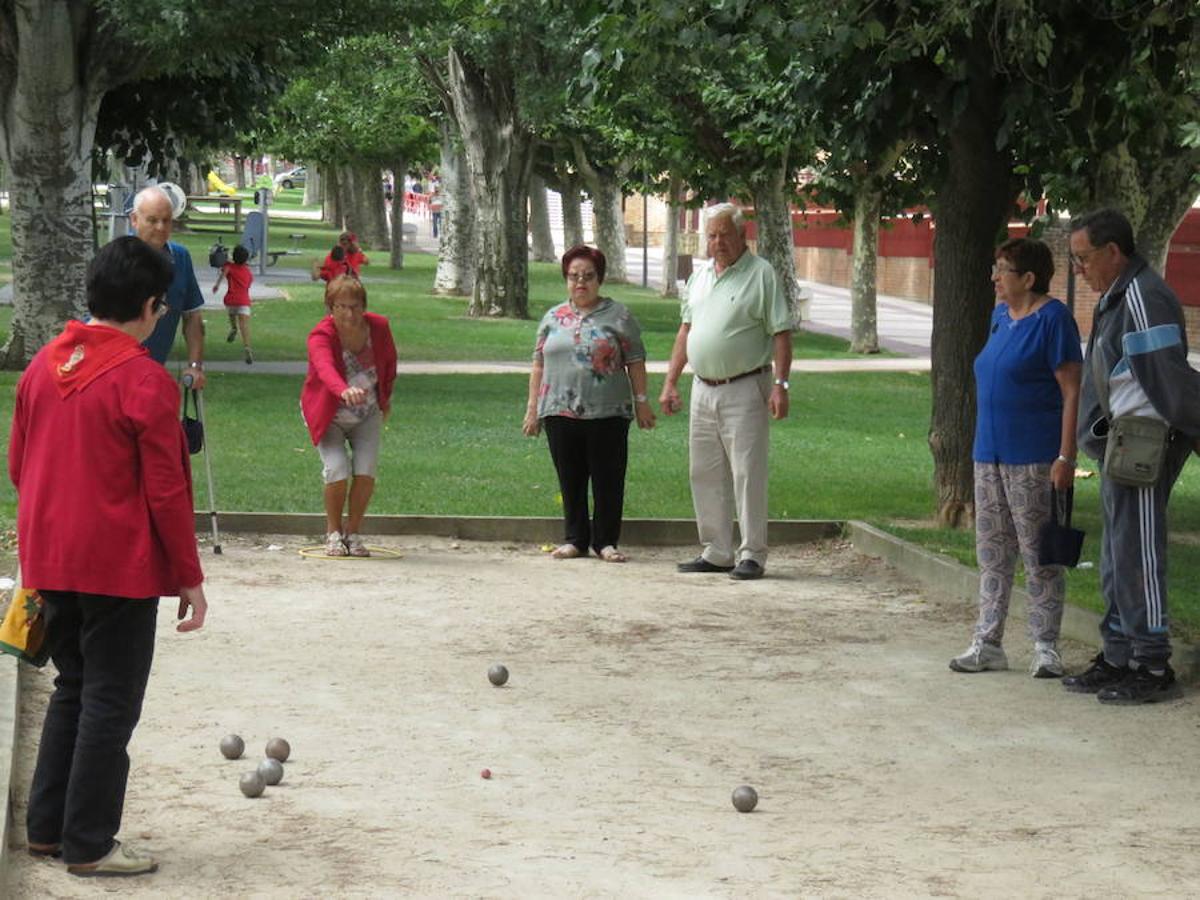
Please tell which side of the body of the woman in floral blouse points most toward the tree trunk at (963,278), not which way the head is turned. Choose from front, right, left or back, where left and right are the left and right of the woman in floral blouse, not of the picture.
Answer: left

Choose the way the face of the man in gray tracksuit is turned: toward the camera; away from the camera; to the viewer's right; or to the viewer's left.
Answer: to the viewer's left

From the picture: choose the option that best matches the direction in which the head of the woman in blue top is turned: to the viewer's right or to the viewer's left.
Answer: to the viewer's left

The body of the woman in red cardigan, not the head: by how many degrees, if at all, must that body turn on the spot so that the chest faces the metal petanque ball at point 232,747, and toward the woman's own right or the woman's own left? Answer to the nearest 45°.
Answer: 0° — they already face it

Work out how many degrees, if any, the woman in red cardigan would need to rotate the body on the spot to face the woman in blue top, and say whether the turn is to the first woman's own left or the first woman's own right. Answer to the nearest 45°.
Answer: approximately 45° to the first woman's own left

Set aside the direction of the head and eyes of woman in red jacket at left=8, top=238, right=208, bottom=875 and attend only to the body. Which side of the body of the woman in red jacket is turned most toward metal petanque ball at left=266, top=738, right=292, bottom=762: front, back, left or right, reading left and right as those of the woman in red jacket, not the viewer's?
front

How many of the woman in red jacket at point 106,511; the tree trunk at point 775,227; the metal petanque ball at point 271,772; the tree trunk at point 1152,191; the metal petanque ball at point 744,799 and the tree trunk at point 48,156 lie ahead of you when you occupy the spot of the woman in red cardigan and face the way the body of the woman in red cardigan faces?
3

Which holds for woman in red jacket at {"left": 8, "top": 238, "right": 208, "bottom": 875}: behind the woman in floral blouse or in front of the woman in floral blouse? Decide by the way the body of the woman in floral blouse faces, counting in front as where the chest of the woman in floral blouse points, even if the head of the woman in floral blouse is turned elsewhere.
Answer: in front

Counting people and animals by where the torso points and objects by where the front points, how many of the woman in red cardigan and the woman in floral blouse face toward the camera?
2

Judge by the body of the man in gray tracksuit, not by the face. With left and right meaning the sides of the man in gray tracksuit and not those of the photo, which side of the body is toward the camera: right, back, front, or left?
left

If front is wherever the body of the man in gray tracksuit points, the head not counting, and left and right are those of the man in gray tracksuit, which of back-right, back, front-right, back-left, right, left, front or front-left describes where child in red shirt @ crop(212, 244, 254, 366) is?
front-right

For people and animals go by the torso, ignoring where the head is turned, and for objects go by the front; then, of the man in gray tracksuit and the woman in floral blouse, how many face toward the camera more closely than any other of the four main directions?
1

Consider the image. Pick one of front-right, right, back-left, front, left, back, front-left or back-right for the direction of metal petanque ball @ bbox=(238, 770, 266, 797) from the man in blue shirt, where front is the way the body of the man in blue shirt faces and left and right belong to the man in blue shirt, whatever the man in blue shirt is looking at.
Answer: front-right
